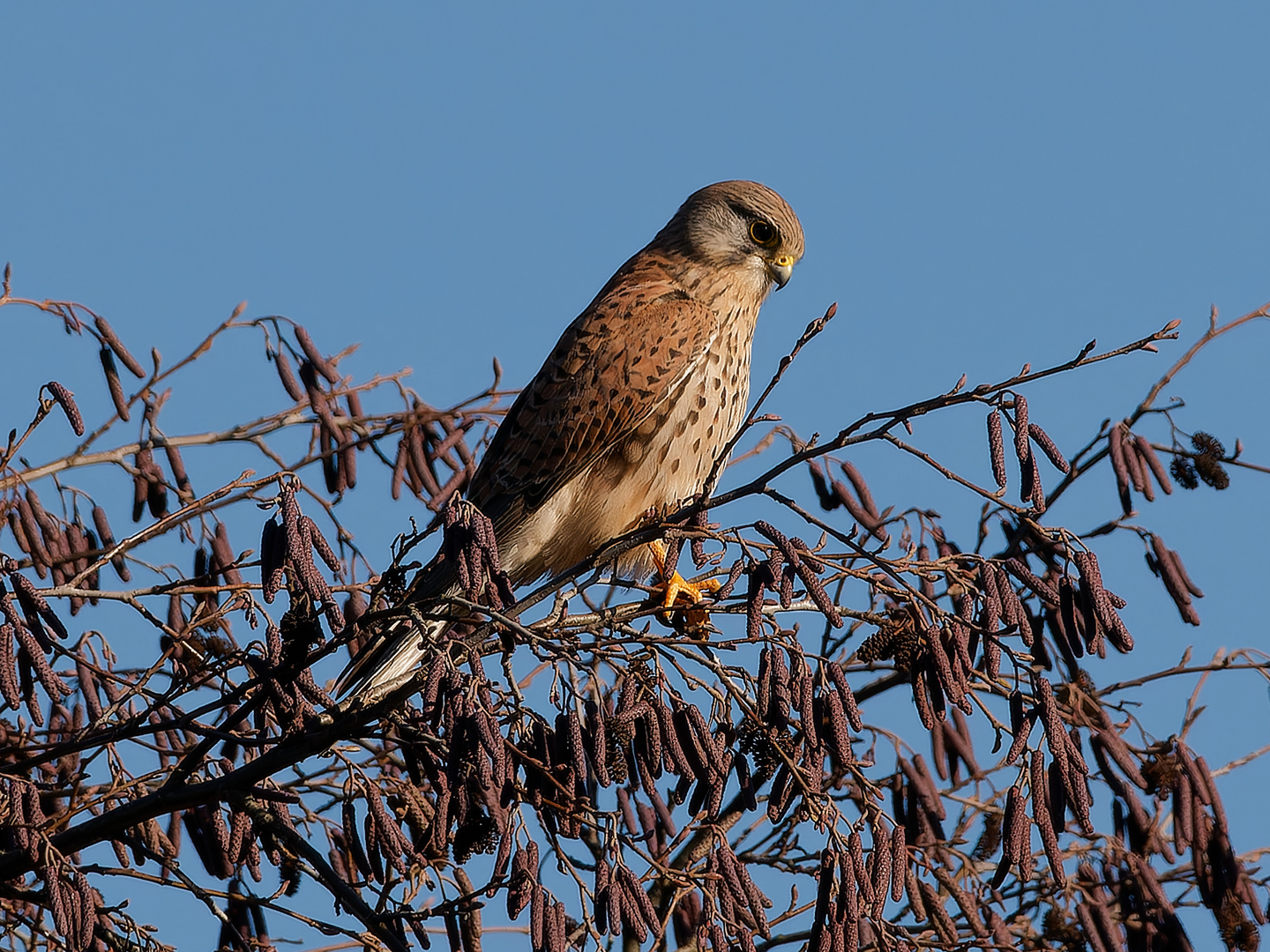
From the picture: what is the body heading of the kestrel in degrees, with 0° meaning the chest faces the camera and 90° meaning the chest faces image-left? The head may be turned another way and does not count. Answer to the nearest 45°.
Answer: approximately 270°
